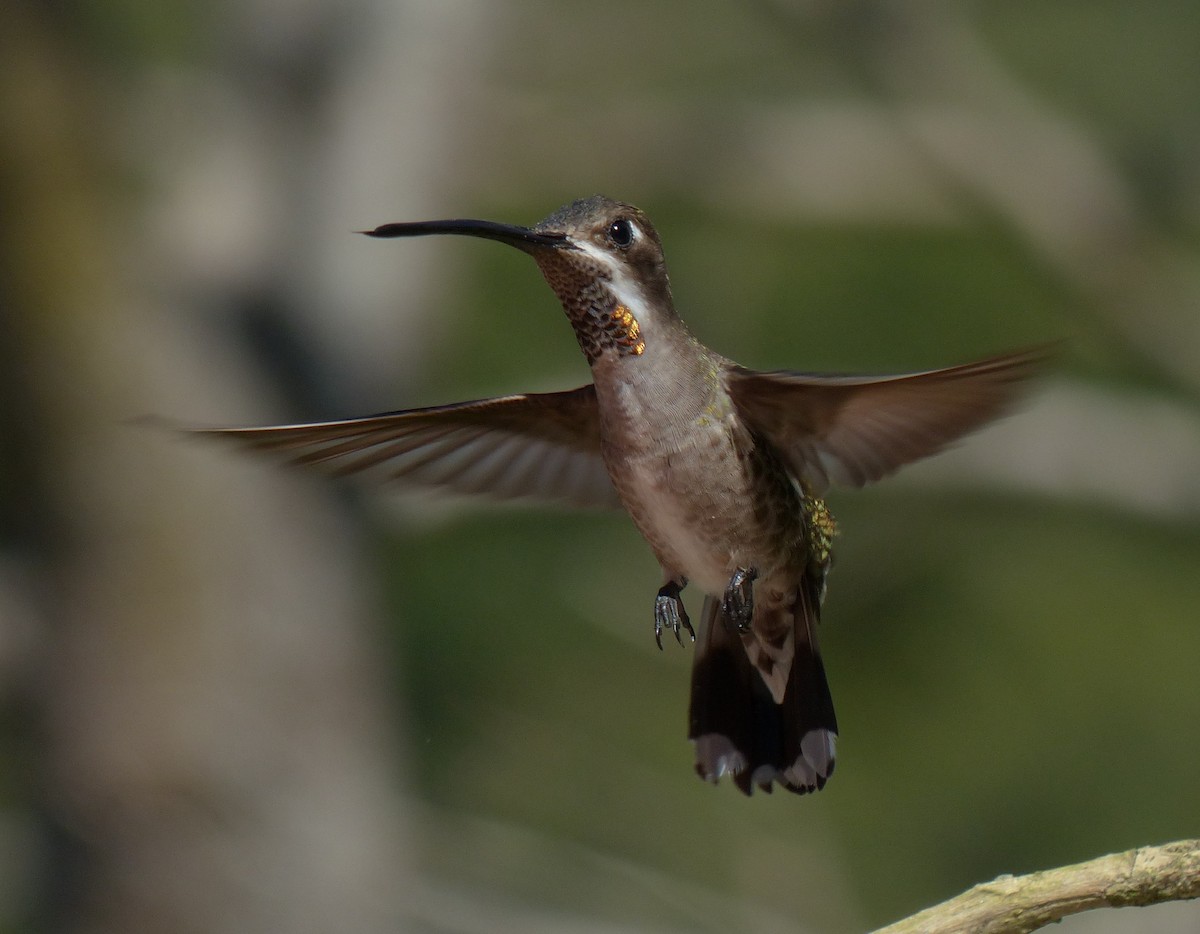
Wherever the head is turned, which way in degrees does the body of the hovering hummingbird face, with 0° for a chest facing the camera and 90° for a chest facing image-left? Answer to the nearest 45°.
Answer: approximately 45°

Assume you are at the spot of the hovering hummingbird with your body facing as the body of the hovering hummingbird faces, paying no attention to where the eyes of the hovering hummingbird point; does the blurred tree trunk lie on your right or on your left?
on your right

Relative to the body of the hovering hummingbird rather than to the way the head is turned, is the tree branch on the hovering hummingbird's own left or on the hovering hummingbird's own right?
on the hovering hummingbird's own left
